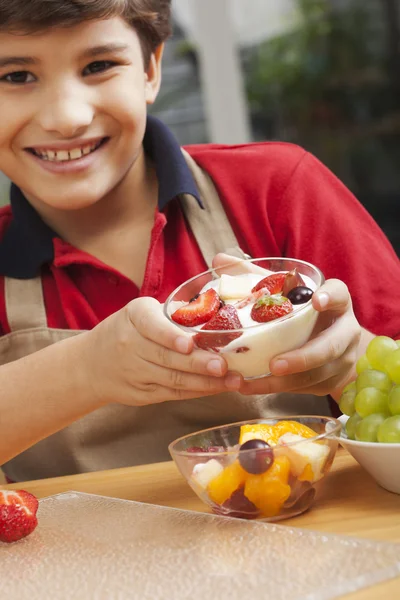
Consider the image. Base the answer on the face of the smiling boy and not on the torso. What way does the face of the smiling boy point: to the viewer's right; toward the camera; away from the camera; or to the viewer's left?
toward the camera

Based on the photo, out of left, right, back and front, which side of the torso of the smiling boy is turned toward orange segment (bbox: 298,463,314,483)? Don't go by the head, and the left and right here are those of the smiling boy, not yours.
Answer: front

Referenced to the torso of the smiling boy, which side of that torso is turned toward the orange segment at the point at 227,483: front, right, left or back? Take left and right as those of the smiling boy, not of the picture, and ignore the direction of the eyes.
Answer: front

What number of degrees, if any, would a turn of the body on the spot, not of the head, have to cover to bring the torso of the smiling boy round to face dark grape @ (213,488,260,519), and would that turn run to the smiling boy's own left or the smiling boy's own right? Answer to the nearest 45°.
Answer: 0° — they already face it

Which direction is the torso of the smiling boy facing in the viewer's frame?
toward the camera

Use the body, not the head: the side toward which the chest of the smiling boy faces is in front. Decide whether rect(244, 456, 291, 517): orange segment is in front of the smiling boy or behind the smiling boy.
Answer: in front
